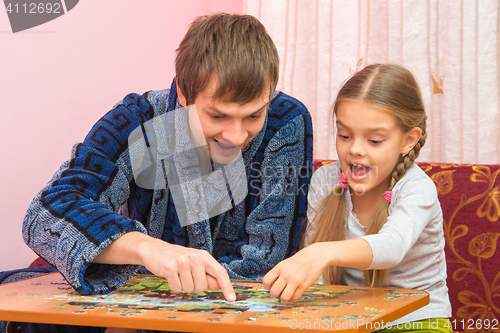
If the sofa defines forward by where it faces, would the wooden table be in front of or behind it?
in front

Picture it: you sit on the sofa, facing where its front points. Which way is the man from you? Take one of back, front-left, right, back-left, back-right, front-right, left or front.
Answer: front-right

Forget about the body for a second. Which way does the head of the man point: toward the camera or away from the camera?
toward the camera

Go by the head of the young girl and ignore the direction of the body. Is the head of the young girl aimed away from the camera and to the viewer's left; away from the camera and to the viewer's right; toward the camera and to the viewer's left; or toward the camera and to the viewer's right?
toward the camera and to the viewer's left

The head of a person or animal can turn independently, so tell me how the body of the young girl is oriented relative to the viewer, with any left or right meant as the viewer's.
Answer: facing the viewer and to the left of the viewer

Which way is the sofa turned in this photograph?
toward the camera
